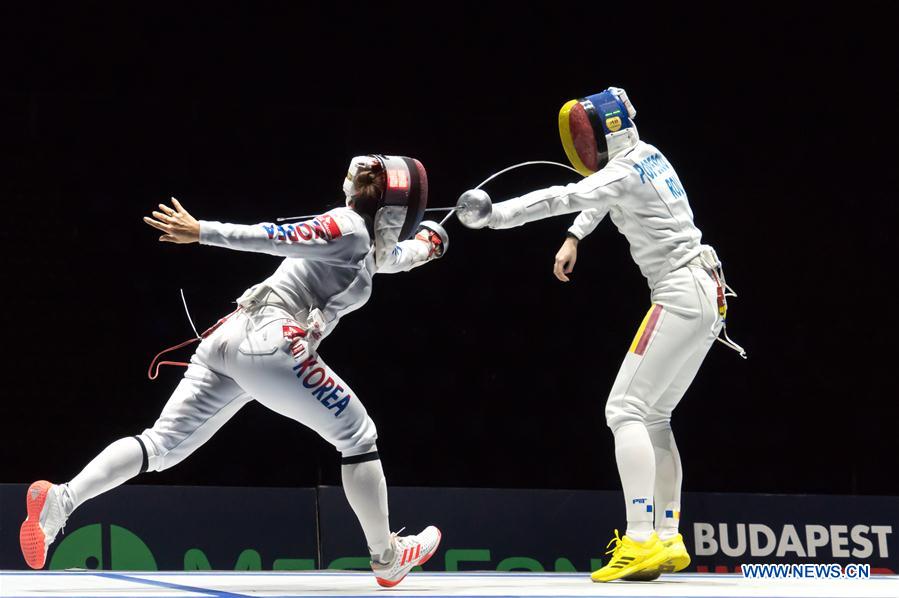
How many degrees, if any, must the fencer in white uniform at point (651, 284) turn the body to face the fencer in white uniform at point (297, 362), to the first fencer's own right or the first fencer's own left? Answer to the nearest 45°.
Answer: approximately 45° to the first fencer's own left

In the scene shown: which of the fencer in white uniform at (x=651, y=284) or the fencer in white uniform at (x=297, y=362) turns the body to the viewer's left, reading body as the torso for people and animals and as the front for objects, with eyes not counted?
the fencer in white uniform at (x=651, y=284)

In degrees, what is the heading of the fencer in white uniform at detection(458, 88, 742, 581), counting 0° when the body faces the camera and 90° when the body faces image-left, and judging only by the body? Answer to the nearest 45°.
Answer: approximately 90°

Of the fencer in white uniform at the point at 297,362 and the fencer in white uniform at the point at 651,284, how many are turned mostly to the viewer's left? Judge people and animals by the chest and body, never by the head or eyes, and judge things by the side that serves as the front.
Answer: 1

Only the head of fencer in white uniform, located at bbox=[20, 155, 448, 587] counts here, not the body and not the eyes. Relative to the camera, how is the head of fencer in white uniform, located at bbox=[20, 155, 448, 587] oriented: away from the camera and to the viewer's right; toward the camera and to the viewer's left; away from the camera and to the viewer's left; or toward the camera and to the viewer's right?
away from the camera and to the viewer's right

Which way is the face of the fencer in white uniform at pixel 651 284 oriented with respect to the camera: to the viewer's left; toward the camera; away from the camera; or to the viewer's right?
to the viewer's left

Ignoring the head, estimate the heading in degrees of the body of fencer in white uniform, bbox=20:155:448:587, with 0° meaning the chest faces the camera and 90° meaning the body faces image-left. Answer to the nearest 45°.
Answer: approximately 225°

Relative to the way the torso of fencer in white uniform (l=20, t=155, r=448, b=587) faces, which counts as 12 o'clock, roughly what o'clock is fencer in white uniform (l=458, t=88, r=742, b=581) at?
fencer in white uniform (l=458, t=88, r=742, b=581) is roughly at 1 o'clock from fencer in white uniform (l=20, t=155, r=448, b=587).
